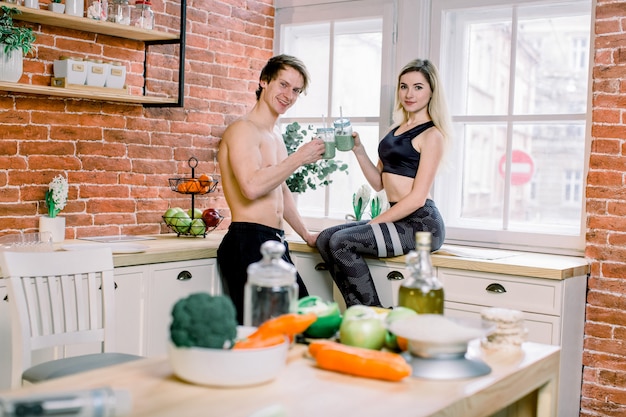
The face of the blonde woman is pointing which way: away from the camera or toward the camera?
toward the camera

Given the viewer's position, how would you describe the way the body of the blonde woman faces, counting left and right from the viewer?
facing the viewer and to the left of the viewer

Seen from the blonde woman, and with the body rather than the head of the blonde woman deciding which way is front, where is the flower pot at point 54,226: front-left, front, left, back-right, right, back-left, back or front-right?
front-right

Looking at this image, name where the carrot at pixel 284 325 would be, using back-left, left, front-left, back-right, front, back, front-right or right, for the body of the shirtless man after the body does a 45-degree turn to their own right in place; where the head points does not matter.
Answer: front

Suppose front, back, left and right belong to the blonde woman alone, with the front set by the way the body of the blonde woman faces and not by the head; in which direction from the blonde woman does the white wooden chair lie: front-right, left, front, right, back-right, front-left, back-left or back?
front

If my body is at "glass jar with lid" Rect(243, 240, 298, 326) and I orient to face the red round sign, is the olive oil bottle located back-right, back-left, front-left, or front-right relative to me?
front-right

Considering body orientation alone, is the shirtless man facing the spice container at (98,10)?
no

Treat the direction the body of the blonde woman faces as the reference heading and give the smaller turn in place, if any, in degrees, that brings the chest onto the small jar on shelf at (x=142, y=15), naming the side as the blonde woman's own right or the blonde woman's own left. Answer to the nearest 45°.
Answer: approximately 45° to the blonde woman's own right

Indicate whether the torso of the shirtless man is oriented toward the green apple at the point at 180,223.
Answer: no

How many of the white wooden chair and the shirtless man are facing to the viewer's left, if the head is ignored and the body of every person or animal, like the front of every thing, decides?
0

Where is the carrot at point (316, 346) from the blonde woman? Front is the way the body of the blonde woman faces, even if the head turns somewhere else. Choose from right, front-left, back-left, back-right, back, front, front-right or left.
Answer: front-left

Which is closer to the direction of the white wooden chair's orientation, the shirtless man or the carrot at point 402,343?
the carrot

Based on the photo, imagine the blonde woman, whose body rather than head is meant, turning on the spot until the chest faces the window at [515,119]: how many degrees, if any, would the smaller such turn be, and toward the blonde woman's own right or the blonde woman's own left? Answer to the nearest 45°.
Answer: approximately 180°

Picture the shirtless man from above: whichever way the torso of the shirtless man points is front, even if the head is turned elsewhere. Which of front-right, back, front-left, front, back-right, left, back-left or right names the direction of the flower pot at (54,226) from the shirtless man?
back-right

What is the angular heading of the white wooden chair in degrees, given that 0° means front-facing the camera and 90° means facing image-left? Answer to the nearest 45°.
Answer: approximately 315°

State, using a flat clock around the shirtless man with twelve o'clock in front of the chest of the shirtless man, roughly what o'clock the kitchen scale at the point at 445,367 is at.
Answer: The kitchen scale is roughly at 1 o'clock from the shirtless man.

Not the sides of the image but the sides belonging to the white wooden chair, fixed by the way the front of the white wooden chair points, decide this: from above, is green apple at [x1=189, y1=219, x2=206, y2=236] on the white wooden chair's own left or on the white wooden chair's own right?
on the white wooden chair's own left

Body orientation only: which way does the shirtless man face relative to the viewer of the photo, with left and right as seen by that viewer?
facing the viewer and to the right of the viewer

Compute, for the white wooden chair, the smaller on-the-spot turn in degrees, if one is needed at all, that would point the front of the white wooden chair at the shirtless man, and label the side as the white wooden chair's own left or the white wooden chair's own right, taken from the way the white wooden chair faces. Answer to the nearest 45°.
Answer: approximately 90° to the white wooden chair's own left

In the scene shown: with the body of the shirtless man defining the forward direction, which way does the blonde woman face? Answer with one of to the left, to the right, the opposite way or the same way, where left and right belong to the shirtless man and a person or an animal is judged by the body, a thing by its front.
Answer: to the right
